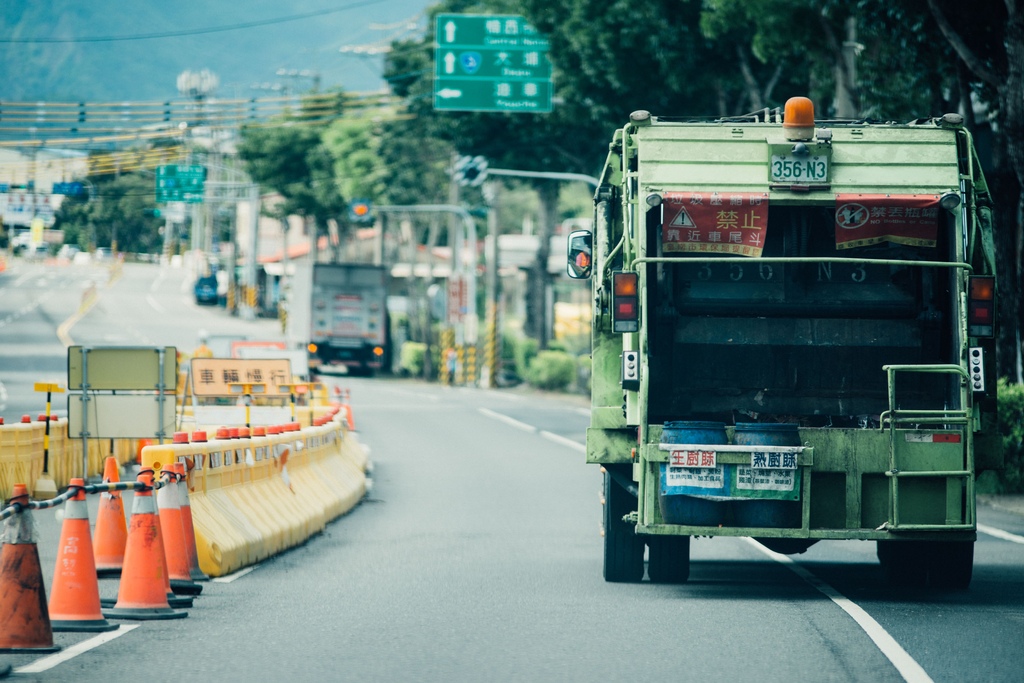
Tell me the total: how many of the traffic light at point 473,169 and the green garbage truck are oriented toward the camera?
1

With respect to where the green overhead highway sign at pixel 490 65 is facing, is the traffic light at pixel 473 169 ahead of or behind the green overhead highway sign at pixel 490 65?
behind

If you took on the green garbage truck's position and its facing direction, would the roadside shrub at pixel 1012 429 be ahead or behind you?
ahead

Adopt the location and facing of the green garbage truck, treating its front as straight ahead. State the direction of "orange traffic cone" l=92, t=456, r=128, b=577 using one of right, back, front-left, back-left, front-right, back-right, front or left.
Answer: left

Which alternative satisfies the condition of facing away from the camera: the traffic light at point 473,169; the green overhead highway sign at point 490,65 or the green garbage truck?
the green garbage truck

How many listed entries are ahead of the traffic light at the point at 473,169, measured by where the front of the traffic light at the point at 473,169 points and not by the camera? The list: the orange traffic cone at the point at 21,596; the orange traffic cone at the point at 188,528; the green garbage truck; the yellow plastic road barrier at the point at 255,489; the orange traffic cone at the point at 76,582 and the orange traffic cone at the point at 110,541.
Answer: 6

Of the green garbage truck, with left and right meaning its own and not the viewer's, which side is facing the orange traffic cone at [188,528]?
left

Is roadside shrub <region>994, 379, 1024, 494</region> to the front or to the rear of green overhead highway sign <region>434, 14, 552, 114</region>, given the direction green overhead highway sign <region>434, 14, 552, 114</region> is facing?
to the front

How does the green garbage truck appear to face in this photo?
away from the camera

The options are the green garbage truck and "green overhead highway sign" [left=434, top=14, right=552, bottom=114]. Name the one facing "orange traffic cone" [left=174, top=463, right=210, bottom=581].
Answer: the green overhead highway sign

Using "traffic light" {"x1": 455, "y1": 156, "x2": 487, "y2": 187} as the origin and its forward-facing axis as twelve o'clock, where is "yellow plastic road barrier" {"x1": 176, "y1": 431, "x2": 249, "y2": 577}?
The yellow plastic road barrier is roughly at 12 o'clock from the traffic light.

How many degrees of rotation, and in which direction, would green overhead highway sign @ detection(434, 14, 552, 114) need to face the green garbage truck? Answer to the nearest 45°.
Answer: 0° — it already faces it

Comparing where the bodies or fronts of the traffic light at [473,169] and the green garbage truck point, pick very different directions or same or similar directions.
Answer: very different directions

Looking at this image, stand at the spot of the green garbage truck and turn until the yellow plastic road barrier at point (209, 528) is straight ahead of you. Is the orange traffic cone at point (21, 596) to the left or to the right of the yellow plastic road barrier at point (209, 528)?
left

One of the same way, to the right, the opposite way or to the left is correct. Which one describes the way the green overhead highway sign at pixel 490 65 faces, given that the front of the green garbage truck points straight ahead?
the opposite way

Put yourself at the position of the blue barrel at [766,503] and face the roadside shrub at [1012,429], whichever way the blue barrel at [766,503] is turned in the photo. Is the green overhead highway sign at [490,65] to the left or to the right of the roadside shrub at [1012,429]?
left

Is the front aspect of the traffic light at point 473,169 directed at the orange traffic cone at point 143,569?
yes

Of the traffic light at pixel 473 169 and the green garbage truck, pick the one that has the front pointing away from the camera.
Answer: the green garbage truck
